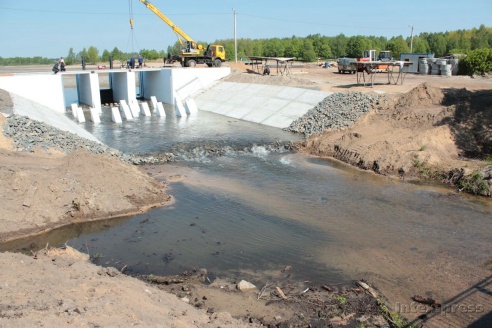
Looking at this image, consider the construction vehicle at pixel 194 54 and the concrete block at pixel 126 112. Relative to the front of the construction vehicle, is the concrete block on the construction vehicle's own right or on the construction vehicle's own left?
on the construction vehicle's own right

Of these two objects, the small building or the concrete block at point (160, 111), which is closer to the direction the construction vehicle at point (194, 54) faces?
the small building

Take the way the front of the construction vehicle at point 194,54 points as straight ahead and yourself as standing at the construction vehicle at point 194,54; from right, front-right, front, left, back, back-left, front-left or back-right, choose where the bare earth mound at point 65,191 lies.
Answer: right

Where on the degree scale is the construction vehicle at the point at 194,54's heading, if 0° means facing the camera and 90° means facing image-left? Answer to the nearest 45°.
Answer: approximately 270°

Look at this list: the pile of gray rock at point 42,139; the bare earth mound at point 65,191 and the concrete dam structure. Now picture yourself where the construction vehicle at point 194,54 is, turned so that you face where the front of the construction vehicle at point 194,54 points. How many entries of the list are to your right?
3

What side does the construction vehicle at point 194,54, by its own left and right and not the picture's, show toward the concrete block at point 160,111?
right

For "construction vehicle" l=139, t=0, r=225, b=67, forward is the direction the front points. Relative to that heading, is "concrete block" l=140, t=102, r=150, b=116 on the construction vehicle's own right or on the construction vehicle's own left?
on the construction vehicle's own right

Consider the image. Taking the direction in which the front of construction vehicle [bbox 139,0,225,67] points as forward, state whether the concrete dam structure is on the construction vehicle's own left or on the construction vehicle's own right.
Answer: on the construction vehicle's own right

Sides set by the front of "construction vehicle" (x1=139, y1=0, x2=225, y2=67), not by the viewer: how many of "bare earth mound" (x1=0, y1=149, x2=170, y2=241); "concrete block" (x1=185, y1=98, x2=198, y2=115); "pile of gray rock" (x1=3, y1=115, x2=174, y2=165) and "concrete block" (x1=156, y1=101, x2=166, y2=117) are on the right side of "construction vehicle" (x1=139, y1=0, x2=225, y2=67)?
4

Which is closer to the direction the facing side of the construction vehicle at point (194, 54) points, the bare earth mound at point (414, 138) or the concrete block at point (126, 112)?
the bare earth mound

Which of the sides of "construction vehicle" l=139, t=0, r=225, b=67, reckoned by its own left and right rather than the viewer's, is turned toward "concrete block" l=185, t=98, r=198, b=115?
right
